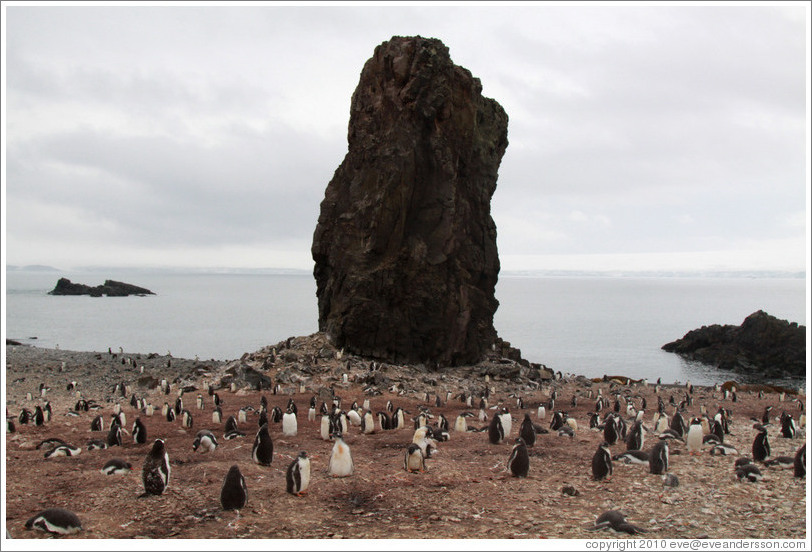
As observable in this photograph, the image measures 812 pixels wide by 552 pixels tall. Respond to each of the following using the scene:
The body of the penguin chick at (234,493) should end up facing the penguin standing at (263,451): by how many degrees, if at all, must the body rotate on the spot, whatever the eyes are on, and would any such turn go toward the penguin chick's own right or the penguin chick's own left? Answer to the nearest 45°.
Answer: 0° — it already faces it

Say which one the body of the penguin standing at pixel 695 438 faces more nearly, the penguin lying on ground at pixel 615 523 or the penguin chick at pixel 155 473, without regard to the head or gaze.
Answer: the penguin lying on ground

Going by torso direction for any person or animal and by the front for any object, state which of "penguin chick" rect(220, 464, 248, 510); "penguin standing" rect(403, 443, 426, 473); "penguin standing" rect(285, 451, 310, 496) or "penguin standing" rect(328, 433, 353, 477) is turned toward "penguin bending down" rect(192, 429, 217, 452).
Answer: the penguin chick

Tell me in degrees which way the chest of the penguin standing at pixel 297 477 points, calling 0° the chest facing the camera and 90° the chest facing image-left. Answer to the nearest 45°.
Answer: approximately 315°

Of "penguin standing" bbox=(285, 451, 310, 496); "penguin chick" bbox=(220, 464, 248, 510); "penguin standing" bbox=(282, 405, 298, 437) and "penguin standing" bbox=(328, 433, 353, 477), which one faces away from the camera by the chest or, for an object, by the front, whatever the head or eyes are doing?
the penguin chick

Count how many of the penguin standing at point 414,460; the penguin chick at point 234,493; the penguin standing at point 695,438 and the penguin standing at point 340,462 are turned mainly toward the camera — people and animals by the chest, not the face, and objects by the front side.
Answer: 3

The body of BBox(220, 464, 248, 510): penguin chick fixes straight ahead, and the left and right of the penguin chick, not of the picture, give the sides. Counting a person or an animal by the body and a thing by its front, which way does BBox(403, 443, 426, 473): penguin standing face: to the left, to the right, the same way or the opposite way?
the opposite way
